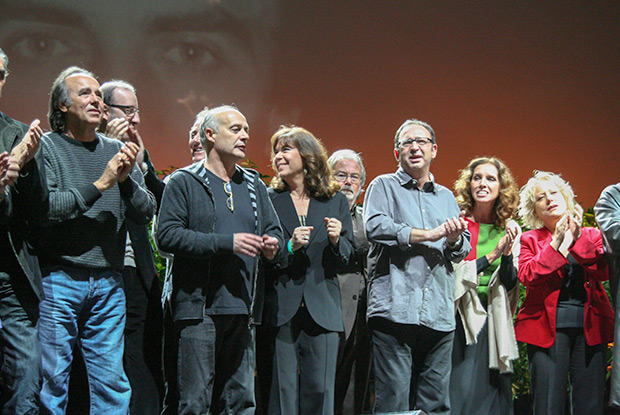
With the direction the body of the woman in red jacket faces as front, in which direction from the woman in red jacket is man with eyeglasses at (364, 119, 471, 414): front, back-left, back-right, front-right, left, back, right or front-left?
front-right

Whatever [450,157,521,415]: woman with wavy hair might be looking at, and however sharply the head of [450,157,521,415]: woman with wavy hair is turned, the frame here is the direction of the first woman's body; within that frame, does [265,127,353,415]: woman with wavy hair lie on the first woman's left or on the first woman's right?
on the first woman's right

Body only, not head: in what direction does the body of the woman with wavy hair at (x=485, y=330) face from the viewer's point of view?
toward the camera

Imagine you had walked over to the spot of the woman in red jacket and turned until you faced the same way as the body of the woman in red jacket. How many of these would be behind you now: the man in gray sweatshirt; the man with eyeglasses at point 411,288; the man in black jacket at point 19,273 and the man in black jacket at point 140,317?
0

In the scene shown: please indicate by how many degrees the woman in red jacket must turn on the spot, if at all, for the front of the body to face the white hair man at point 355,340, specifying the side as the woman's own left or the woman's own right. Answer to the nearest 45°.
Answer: approximately 90° to the woman's own right

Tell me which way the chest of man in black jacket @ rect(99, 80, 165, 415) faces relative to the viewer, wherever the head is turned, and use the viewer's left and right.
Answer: facing the viewer and to the right of the viewer

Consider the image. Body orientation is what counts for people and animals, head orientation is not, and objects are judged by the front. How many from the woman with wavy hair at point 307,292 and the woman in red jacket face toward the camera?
2

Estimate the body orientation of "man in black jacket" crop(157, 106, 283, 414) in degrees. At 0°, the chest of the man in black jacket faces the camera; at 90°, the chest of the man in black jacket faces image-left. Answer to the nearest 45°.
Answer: approximately 315°

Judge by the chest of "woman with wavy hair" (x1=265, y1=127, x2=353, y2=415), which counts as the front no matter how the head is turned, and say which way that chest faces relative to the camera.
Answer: toward the camera

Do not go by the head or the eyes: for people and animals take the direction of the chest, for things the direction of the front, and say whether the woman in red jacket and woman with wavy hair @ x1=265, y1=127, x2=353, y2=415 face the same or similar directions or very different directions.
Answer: same or similar directions

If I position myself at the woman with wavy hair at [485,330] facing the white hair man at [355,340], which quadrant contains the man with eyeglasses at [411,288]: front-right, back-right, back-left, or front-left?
front-left

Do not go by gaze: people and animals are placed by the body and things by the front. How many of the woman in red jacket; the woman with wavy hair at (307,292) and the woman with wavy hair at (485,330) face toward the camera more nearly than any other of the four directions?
3

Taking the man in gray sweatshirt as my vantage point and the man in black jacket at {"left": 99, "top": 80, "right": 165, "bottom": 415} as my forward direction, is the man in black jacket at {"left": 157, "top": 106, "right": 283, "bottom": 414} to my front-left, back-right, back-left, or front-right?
front-right

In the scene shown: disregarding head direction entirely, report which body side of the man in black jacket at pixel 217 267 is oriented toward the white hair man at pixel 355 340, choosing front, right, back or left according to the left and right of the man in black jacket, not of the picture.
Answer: left

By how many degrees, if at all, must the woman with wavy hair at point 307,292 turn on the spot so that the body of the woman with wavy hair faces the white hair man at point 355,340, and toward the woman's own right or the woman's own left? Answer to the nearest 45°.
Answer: approximately 135° to the woman's own left

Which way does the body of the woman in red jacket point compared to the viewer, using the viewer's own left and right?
facing the viewer

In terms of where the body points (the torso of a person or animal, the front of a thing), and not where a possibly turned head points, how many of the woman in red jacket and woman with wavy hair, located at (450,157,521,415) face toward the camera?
2
